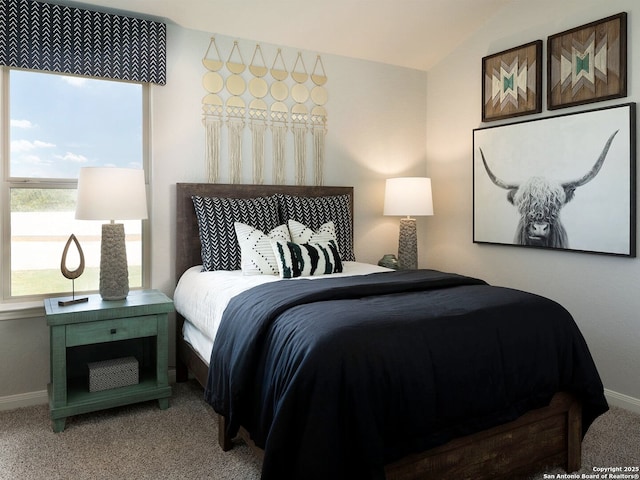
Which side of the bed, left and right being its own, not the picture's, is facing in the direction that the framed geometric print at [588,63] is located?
left

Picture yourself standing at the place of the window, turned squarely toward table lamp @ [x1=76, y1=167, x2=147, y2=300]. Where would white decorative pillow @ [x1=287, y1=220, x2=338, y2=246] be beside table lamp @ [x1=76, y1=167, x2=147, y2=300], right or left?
left

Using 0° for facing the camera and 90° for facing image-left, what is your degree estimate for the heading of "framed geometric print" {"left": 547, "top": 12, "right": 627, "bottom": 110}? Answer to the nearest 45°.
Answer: approximately 45°

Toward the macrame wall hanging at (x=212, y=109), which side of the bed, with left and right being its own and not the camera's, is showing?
back

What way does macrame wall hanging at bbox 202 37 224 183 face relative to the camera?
toward the camera

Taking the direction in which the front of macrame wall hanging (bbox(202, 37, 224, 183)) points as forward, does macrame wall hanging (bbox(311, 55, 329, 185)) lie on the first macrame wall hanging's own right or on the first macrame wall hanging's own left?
on the first macrame wall hanging's own left

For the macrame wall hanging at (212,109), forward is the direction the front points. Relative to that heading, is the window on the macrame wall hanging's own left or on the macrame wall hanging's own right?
on the macrame wall hanging's own right

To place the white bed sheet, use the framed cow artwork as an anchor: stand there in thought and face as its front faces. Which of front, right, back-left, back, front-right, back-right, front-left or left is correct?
front

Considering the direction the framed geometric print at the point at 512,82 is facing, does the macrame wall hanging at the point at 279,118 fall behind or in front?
in front

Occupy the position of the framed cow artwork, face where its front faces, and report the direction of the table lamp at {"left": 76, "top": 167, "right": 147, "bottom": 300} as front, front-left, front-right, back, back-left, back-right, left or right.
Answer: front

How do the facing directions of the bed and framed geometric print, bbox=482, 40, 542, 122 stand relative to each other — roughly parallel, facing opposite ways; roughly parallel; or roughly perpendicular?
roughly perpendicular

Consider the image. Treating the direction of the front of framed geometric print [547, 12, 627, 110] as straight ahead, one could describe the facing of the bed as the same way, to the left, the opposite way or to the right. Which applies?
to the left

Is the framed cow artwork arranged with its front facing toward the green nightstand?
yes

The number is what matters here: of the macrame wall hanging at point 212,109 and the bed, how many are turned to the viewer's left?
0

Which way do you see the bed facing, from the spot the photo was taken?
facing the viewer and to the right of the viewer

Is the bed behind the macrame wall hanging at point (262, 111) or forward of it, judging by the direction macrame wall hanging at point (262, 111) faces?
forward

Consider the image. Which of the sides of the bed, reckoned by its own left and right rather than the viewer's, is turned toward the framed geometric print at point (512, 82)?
left

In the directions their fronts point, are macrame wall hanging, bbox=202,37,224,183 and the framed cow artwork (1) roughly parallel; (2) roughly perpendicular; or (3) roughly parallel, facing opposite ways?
roughly perpendicular
